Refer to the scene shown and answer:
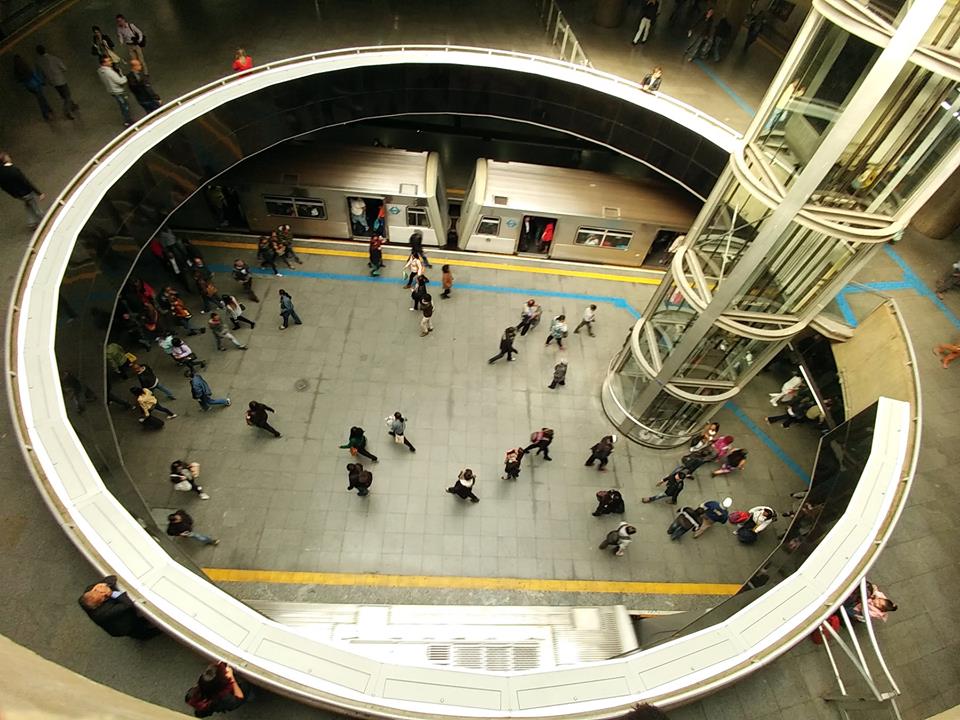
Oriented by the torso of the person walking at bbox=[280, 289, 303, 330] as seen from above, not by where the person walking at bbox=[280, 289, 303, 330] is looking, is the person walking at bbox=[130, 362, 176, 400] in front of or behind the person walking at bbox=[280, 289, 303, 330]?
in front

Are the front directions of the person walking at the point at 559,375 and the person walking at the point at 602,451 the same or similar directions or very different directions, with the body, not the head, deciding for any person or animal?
same or similar directions

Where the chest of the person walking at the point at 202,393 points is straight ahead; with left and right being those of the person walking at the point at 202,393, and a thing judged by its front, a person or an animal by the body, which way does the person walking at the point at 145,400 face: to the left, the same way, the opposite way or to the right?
the same way

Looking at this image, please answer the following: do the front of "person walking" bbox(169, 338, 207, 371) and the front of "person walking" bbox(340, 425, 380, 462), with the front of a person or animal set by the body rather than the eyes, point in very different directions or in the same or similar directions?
same or similar directions

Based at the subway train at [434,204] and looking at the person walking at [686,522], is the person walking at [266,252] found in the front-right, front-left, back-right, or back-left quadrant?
back-right

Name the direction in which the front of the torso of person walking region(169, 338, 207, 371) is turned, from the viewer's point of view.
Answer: to the viewer's left
